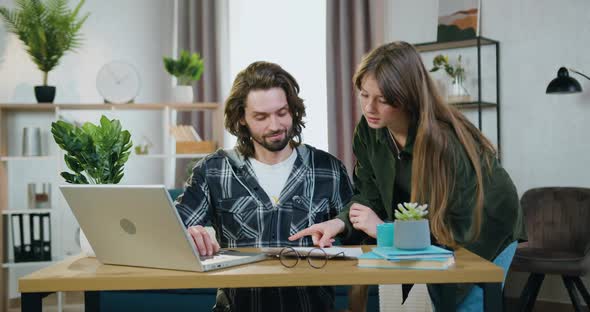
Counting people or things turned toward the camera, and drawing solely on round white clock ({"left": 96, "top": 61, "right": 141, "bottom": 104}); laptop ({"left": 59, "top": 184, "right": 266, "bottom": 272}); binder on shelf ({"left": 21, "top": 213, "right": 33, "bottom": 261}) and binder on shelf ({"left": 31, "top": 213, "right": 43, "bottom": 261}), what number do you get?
3

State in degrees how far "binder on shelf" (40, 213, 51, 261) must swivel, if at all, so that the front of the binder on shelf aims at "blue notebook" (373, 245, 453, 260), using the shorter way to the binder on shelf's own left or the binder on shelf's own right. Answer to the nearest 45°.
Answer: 0° — it already faces it

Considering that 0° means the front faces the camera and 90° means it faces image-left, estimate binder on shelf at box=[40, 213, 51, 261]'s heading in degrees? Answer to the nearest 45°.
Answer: approximately 0°

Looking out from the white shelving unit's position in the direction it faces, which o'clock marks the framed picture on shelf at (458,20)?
The framed picture on shelf is roughly at 10 o'clock from the white shelving unit.

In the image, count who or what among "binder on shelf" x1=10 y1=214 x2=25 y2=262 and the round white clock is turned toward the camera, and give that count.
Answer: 2

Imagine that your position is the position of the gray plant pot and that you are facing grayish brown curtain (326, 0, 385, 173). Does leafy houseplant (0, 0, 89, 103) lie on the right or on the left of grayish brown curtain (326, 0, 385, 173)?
left

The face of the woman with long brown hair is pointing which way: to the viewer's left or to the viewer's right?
to the viewer's left

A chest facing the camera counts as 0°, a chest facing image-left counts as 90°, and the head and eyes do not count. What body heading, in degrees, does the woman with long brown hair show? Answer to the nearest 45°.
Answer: approximately 45°

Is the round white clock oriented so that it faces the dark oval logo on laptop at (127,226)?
yes

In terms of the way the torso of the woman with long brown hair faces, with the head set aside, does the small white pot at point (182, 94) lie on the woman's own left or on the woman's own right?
on the woman's own right
